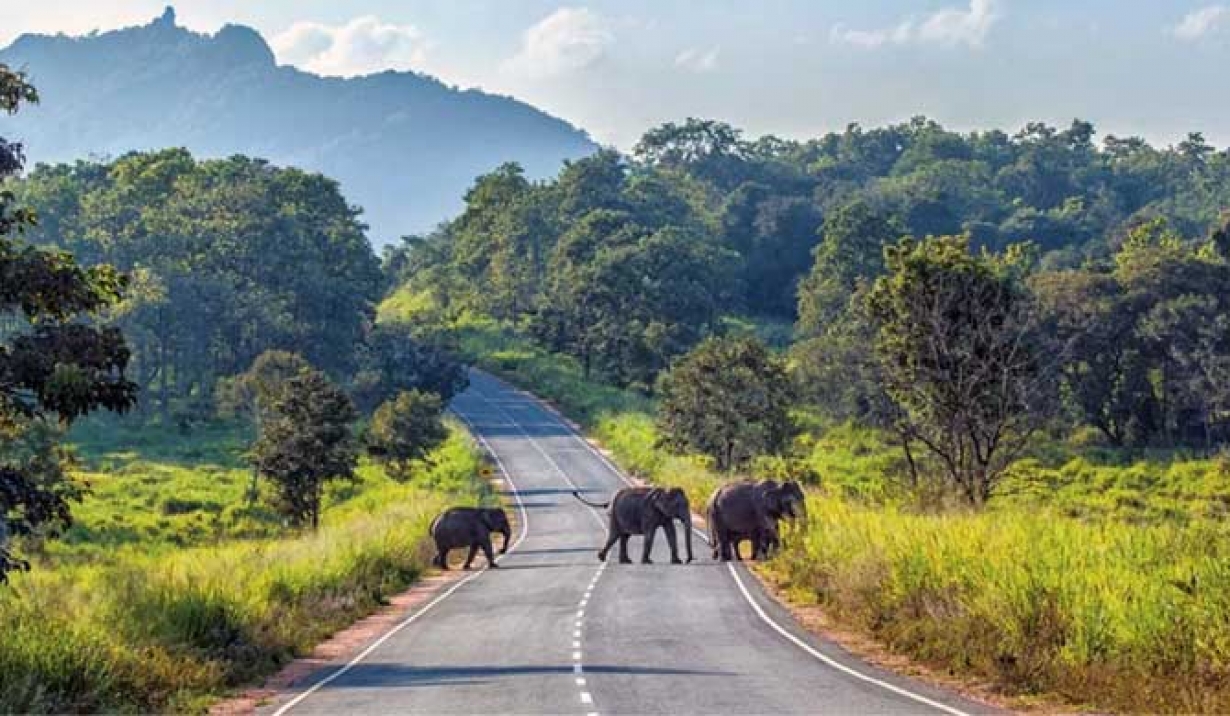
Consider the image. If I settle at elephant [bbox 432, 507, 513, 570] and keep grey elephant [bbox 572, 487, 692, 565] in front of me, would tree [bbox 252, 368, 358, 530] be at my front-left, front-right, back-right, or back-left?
back-left

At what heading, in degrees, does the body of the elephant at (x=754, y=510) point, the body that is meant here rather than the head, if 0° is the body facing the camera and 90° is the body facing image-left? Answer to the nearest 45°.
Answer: approximately 270°

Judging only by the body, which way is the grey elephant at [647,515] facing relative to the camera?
to the viewer's right

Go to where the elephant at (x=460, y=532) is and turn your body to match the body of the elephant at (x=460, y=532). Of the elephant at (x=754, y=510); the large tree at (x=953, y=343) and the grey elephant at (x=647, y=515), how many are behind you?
0

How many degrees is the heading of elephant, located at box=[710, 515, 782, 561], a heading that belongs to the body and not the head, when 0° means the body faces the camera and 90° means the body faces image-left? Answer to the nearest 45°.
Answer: approximately 270°

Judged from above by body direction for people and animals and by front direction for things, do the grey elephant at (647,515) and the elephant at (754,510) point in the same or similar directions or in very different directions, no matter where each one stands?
same or similar directions

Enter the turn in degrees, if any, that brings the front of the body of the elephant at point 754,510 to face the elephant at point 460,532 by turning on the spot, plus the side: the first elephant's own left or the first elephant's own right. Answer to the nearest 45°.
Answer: approximately 180°

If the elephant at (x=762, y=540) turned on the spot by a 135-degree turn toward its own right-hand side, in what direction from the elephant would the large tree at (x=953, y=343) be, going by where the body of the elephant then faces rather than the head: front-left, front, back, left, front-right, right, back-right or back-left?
back-left

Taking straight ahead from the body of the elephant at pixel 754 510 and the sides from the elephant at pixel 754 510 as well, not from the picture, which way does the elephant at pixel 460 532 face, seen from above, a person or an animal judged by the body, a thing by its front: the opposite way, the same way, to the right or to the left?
the same way

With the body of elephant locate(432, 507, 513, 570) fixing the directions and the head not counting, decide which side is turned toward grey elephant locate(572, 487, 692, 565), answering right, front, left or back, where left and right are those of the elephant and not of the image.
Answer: front

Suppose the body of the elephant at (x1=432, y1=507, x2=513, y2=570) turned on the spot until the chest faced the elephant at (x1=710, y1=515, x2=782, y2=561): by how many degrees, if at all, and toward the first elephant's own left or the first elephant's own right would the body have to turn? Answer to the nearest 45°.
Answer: approximately 45° to the first elephant's own right

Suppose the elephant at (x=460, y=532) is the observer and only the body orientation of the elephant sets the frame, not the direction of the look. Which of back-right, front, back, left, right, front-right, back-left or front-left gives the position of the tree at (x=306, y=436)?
back-left

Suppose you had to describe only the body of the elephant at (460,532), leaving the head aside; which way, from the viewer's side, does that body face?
to the viewer's right

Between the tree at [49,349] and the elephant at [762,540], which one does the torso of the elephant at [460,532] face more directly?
the elephant

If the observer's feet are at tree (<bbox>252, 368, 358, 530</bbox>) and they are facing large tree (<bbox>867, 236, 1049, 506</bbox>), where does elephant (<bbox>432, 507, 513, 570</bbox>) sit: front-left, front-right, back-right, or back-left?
front-right

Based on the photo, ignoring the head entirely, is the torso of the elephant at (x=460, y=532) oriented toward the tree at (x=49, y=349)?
no

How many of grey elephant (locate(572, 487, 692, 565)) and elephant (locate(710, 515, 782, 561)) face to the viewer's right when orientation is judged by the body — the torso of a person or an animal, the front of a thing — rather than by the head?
2

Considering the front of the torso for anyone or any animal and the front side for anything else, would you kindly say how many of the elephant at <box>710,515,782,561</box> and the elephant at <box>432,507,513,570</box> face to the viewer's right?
2
